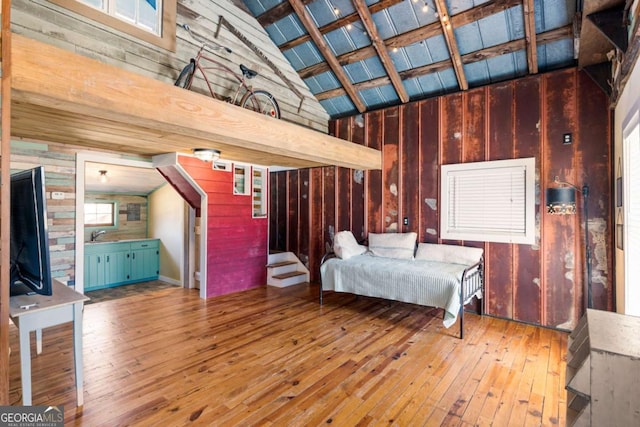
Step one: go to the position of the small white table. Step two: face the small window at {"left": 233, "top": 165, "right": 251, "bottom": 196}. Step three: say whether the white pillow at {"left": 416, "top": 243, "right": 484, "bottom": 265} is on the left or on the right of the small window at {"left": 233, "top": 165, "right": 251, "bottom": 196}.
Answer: right

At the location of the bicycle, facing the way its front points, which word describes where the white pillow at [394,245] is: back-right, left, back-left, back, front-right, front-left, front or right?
back-left

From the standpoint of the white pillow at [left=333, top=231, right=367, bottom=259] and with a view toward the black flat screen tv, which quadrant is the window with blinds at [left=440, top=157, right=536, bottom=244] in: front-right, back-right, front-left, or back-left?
back-left

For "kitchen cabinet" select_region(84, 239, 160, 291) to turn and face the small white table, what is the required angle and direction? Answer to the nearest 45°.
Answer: approximately 45° to its right

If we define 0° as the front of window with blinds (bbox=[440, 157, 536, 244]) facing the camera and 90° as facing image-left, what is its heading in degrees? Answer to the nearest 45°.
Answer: approximately 45°

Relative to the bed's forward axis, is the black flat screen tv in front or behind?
in front

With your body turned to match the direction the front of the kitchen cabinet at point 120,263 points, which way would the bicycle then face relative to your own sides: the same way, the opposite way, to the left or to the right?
to the right

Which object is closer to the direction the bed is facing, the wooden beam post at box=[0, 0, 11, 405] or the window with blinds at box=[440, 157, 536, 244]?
the wooden beam post

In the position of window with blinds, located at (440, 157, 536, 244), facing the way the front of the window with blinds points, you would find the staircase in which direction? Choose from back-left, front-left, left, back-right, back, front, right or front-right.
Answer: front-right
